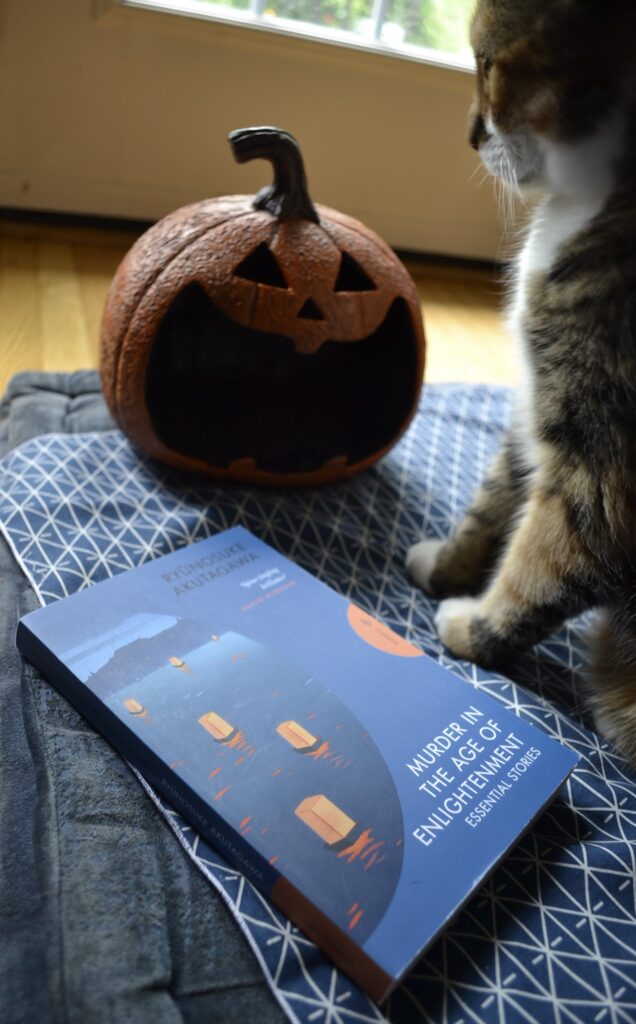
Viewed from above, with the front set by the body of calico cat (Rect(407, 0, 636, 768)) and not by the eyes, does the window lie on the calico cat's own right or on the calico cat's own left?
on the calico cat's own right

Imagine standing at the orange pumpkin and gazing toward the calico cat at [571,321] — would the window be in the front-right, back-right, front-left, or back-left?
back-left

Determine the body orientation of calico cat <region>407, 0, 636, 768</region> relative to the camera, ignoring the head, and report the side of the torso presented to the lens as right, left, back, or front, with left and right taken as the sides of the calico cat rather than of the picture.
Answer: left
